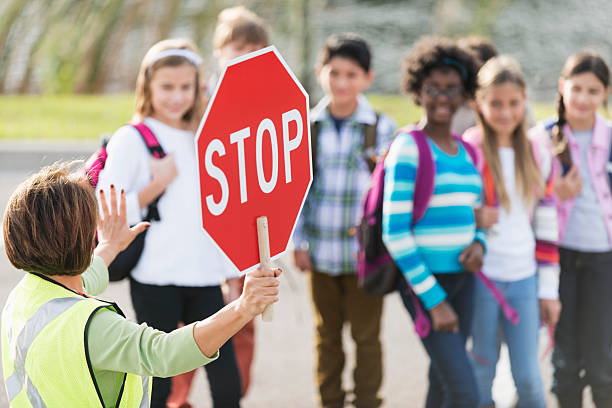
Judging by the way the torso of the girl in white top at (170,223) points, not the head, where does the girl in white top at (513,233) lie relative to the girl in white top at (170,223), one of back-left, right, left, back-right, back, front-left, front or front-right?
front-left

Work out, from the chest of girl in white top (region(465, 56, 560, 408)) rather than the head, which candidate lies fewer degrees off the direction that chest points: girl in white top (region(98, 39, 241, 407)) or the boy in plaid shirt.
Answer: the girl in white top

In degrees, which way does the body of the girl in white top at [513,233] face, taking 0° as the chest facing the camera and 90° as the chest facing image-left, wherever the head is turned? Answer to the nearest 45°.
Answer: approximately 0°

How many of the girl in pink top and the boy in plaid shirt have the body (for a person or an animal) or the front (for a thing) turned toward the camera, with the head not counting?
2

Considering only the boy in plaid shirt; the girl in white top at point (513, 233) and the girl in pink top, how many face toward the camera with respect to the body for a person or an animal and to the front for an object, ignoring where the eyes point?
3

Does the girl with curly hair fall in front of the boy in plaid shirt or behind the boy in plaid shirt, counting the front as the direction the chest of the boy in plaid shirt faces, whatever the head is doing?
in front

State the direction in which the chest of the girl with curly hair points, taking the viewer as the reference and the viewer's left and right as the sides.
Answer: facing the viewer and to the right of the viewer

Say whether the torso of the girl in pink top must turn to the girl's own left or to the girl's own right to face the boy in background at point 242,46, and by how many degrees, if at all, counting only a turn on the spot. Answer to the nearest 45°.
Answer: approximately 90° to the girl's own right
